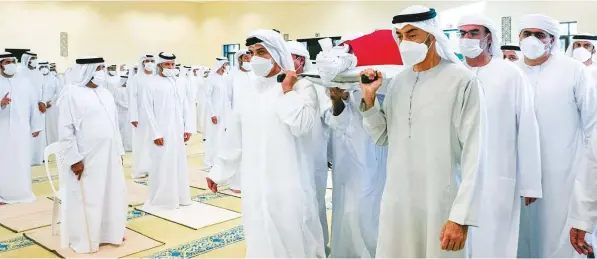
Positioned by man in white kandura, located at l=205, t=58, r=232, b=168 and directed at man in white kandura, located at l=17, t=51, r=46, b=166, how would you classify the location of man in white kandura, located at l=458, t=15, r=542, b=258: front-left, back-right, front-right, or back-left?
back-left

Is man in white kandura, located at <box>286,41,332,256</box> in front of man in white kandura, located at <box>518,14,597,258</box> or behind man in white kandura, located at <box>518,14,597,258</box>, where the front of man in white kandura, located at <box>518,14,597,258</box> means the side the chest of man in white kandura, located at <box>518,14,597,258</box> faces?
in front

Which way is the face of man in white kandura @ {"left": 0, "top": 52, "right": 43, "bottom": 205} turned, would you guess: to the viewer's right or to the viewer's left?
to the viewer's right

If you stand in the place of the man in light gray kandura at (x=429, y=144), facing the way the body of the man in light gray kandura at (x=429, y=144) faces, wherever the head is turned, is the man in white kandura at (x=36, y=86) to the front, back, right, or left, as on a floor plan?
right

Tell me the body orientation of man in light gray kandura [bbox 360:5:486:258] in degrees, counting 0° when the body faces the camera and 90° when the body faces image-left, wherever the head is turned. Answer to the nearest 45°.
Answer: approximately 45°

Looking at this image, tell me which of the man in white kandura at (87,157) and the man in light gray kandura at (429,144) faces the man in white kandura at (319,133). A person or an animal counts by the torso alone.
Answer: the man in white kandura at (87,157)

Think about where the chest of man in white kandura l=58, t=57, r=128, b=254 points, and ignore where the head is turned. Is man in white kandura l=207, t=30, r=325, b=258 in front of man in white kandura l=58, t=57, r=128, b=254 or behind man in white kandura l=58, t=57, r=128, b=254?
in front

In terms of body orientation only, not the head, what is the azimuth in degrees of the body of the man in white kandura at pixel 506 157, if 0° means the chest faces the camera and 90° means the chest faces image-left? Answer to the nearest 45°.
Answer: approximately 45°

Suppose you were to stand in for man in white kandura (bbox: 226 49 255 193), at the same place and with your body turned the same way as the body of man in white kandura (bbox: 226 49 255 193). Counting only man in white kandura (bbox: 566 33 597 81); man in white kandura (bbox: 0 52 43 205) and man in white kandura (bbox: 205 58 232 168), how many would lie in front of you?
1
